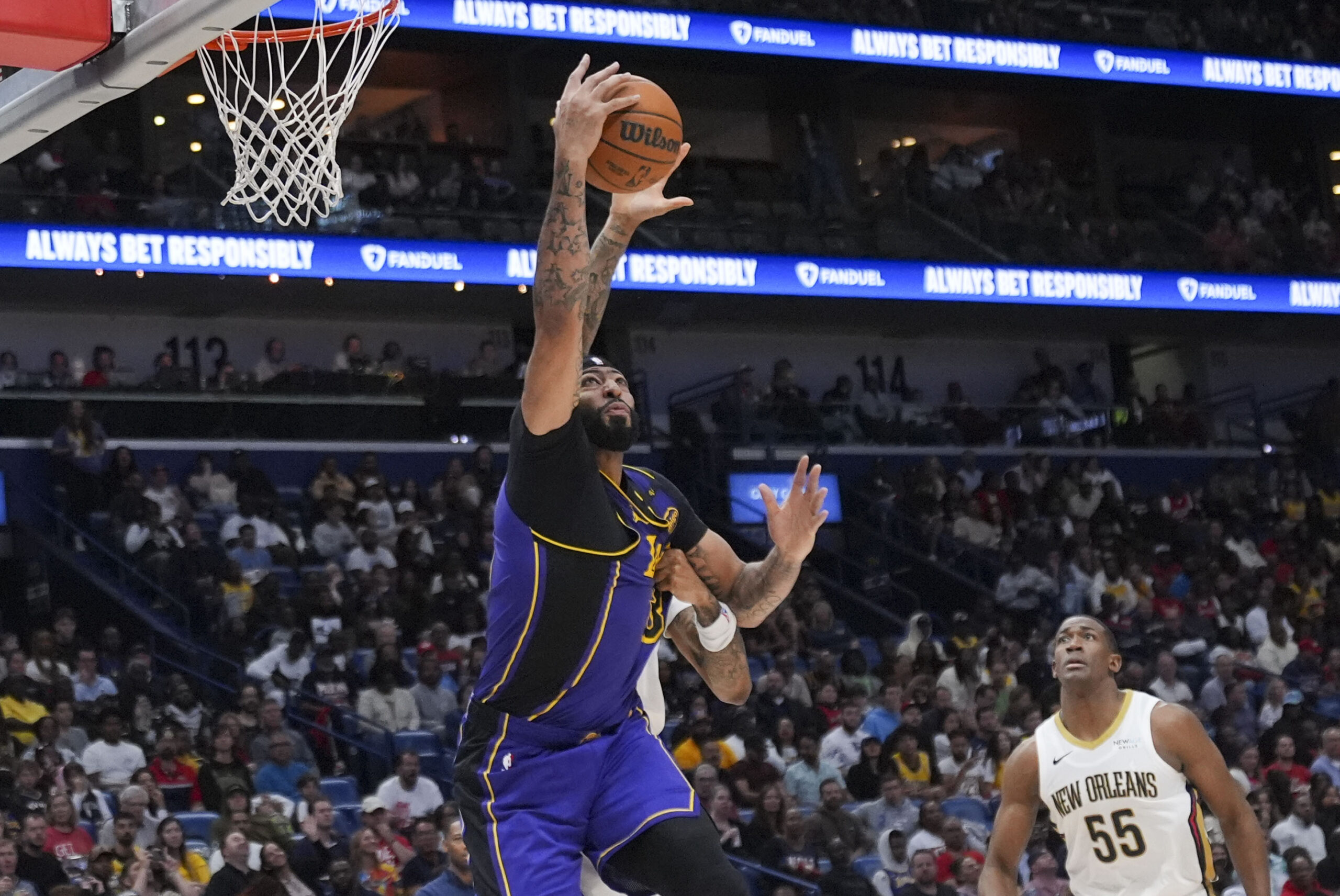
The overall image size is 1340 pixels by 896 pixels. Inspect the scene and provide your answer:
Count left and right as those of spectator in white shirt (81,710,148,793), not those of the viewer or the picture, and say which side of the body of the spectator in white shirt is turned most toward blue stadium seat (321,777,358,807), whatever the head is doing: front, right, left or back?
left

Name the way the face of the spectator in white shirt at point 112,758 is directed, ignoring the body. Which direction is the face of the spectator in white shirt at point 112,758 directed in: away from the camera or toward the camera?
toward the camera

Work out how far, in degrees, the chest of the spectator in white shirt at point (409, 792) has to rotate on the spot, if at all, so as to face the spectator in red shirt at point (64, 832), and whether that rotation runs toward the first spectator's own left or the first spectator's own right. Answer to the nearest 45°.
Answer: approximately 45° to the first spectator's own right

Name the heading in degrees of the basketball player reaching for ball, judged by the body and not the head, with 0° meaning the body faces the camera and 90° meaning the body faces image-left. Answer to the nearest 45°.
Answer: approximately 315°

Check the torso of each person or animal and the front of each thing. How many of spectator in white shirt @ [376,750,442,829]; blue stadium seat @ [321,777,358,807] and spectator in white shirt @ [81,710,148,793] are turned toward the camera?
3

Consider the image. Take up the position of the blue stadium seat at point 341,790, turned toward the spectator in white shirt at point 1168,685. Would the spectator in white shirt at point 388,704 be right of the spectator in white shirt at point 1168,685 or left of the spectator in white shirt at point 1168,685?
left

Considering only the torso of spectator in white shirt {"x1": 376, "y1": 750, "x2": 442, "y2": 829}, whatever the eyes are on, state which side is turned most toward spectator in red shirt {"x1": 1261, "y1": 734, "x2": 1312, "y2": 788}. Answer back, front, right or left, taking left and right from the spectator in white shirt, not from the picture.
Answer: left

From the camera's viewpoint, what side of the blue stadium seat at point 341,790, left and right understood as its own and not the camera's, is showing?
front

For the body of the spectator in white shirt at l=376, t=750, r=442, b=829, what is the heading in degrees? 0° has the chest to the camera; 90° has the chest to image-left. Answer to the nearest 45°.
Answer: approximately 0°

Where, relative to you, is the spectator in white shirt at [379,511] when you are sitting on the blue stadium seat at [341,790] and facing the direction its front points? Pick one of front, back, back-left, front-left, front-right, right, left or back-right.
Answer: back

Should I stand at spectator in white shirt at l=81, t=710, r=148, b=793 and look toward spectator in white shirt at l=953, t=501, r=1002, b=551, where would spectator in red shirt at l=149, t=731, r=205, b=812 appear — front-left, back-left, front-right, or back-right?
front-right

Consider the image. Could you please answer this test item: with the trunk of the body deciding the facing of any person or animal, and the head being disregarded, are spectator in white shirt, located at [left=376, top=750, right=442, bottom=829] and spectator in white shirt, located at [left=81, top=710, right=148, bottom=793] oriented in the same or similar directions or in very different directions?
same or similar directions

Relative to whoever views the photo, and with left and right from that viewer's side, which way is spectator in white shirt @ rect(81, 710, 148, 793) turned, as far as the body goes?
facing the viewer
